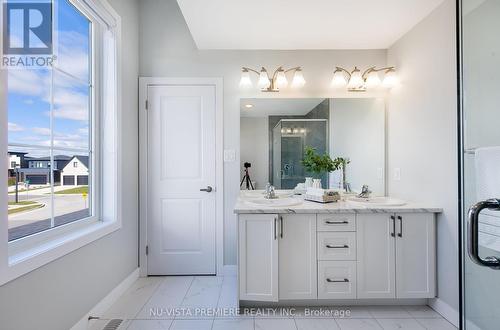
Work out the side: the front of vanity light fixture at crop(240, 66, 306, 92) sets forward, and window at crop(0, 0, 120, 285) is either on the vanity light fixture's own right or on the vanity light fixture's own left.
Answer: on the vanity light fixture's own right

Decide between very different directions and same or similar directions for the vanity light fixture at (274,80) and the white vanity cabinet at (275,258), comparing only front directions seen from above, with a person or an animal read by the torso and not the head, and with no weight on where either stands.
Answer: same or similar directions

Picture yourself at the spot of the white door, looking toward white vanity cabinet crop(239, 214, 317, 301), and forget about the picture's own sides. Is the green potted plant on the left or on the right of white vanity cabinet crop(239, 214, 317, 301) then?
left

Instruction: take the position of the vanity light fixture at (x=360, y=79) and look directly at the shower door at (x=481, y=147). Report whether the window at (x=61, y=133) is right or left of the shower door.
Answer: right

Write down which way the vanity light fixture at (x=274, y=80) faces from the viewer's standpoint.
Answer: facing the viewer

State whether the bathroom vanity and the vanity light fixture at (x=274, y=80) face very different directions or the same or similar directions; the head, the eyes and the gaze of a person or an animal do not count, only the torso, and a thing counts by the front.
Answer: same or similar directions

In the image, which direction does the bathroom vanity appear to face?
toward the camera

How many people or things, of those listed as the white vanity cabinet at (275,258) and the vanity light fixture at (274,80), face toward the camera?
2

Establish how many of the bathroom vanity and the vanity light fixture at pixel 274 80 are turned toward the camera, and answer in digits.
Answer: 2
